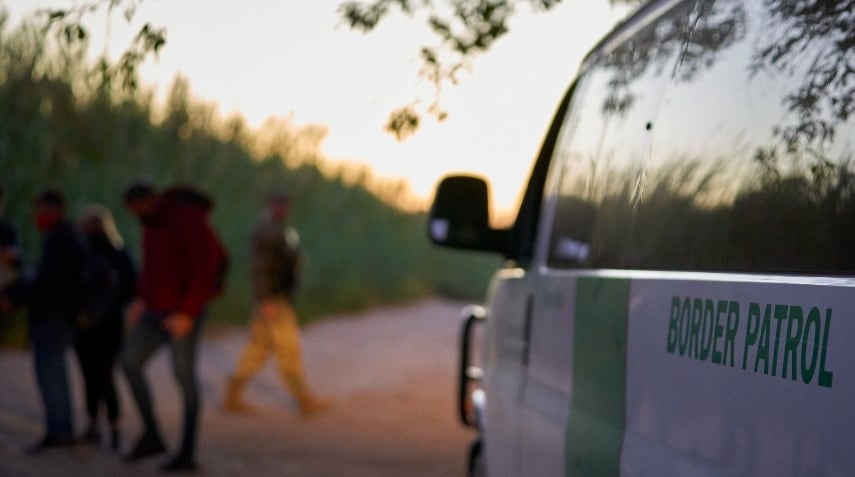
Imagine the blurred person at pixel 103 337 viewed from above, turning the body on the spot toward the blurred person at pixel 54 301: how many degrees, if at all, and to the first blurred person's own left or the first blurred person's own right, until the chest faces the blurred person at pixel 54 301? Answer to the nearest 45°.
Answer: approximately 45° to the first blurred person's own left

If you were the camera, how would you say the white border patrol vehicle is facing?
facing away from the viewer and to the left of the viewer

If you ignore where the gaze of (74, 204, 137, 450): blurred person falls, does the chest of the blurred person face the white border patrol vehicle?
no

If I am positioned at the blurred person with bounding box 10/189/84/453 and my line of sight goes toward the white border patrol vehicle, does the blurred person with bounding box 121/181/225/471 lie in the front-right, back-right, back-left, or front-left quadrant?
front-left

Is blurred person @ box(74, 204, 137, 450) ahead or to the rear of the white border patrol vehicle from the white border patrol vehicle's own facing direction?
ahead

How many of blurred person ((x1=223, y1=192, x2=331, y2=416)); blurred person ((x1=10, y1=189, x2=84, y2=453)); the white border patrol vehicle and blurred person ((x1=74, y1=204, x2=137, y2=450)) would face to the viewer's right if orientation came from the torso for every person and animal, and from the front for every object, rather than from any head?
1

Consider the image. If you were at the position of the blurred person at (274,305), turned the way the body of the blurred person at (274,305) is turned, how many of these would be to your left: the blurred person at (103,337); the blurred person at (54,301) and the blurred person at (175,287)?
0
